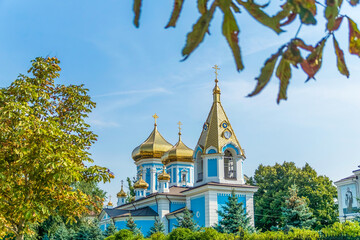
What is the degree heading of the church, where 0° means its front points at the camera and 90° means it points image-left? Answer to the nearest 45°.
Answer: approximately 315°

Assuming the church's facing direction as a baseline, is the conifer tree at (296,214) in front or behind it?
in front

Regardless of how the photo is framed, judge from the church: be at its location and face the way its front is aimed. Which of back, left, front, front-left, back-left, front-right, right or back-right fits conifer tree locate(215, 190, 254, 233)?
front-right

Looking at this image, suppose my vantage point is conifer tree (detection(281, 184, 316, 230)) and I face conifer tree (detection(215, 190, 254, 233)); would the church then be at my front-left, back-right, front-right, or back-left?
front-right
